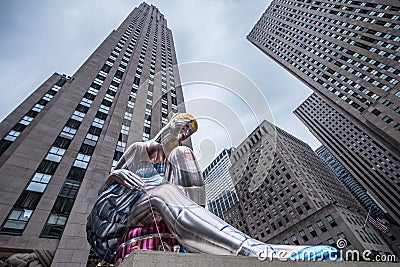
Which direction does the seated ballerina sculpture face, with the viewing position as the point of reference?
facing the viewer and to the right of the viewer

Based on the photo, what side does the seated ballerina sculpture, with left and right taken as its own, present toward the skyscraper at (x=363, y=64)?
left

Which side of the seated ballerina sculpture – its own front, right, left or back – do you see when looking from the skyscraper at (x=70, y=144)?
back
